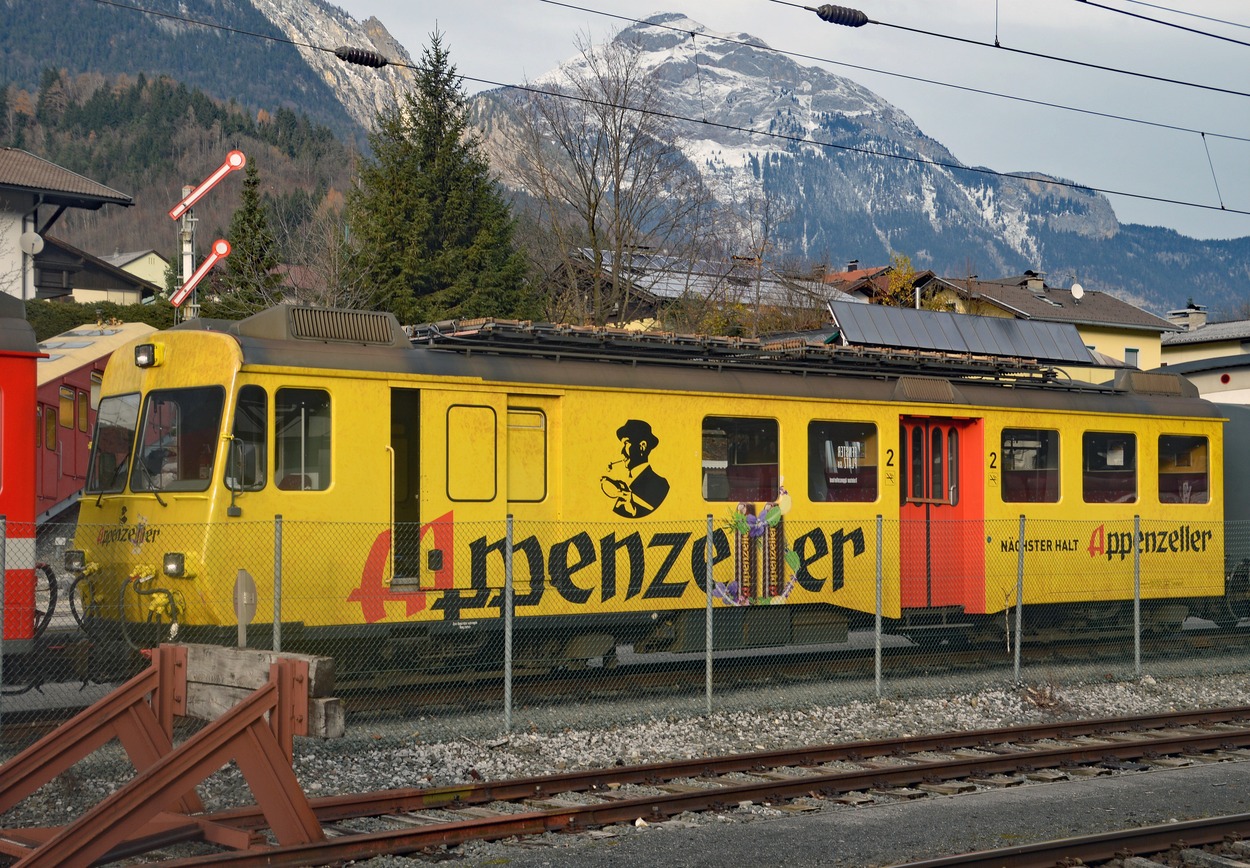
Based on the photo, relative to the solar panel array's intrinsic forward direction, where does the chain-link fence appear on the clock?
The chain-link fence is roughly at 1 o'clock from the solar panel array.

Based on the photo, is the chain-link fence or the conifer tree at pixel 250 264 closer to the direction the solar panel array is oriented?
the chain-link fence

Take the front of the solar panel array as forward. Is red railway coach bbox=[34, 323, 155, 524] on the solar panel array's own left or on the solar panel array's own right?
on the solar panel array's own right

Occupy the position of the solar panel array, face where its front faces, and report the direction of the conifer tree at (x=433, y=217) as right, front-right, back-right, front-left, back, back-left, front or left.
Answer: back-right

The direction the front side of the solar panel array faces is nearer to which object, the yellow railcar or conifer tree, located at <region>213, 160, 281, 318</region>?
the yellow railcar

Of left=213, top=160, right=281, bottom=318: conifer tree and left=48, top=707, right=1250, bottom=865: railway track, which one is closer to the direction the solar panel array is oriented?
the railway track

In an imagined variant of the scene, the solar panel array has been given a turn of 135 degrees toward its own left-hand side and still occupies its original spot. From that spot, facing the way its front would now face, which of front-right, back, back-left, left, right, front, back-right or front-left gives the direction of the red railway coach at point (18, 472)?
back

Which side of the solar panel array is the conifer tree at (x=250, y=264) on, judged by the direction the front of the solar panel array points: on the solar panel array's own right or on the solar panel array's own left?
on the solar panel array's own right

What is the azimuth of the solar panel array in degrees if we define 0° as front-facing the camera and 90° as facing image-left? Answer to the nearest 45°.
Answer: approximately 0°

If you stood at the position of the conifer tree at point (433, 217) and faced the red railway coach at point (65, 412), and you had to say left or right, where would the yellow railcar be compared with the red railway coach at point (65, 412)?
left

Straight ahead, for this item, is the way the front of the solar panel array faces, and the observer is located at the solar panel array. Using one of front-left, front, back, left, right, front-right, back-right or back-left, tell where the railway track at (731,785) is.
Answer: front
